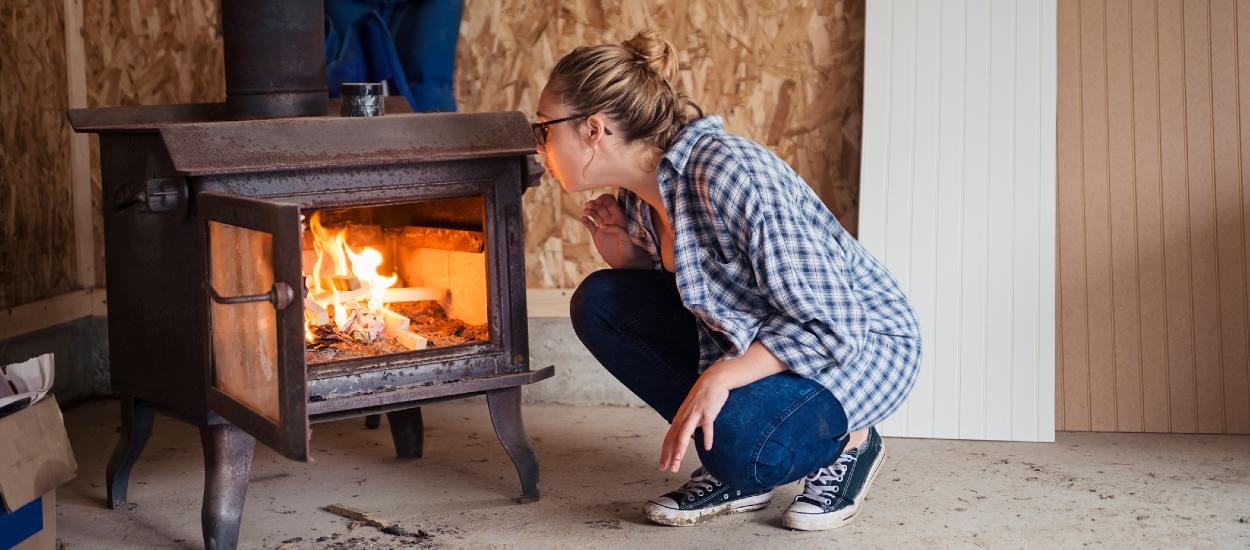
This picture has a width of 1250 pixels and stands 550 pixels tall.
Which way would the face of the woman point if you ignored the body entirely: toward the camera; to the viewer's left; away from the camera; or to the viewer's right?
to the viewer's left

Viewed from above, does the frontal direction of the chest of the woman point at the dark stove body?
yes

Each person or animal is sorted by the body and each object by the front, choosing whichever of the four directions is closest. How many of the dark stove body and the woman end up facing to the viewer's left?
1

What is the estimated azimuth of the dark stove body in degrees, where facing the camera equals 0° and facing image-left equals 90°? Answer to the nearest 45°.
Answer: approximately 315°

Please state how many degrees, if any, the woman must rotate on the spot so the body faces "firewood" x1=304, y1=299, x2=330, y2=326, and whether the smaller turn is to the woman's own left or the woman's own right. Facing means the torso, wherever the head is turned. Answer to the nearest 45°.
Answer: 0° — they already face it

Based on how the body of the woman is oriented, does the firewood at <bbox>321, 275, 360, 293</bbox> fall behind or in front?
in front

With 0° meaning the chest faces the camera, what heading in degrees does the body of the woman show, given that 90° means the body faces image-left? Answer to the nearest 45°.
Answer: approximately 90°

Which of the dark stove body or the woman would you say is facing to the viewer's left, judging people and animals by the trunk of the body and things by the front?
the woman

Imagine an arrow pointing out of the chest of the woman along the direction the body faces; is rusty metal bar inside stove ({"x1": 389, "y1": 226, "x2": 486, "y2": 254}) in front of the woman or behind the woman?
in front

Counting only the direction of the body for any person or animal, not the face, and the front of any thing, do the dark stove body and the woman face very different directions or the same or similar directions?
very different directions
